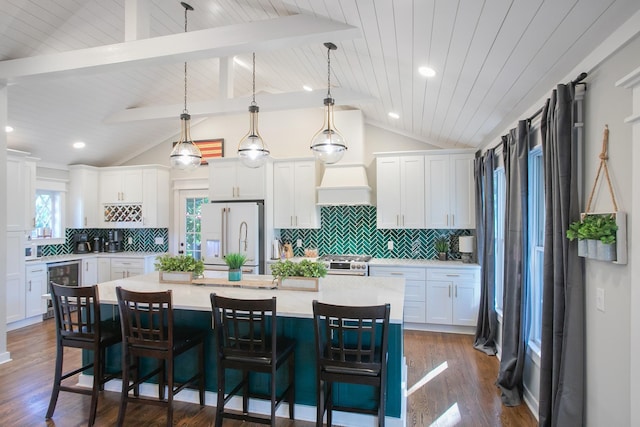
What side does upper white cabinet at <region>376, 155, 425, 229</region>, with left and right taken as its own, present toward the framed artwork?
right

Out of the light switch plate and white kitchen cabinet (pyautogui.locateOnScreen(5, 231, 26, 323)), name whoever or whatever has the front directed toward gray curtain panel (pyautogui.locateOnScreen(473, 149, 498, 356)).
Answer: the white kitchen cabinet

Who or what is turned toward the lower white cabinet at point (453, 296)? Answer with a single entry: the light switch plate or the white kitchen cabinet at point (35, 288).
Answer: the white kitchen cabinet

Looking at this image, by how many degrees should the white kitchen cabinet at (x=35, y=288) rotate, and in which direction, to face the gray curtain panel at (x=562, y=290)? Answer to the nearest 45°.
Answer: approximately 45° to its right

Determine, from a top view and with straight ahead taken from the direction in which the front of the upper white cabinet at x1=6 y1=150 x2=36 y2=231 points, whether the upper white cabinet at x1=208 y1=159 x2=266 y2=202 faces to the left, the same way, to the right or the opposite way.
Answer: to the right

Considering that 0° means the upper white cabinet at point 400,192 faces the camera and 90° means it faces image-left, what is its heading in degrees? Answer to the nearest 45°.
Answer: approximately 0°

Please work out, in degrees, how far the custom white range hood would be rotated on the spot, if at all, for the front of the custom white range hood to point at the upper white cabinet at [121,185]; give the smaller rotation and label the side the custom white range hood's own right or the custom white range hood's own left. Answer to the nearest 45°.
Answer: approximately 90° to the custom white range hood's own right

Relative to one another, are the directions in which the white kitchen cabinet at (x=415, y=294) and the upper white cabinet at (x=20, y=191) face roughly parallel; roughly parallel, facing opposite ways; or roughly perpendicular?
roughly perpendicular

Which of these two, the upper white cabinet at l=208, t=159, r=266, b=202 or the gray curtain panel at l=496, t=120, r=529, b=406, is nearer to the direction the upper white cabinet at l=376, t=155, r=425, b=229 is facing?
the gray curtain panel

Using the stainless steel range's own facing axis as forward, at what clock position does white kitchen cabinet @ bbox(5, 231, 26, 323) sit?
The white kitchen cabinet is roughly at 3 o'clock from the stainless steel range.
